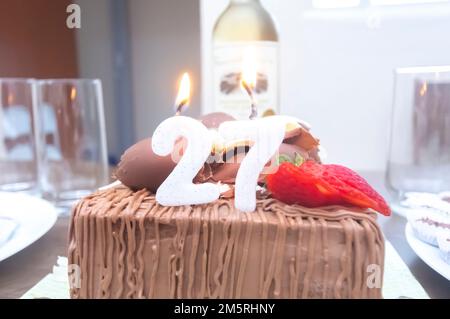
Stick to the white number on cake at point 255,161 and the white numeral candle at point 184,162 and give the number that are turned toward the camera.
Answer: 2

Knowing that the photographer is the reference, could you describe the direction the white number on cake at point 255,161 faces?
facing the viewer

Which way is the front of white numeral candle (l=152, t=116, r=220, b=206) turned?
toward the camera
